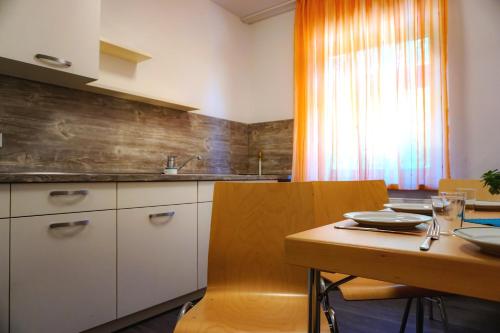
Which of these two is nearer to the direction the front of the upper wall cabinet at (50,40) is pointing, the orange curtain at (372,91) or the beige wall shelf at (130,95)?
the orange curtain

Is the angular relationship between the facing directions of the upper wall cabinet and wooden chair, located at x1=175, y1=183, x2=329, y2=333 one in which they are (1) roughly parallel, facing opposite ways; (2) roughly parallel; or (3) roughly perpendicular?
roughly perpendicular

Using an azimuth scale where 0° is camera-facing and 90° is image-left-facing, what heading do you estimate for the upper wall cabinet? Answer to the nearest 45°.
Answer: approximately 315°

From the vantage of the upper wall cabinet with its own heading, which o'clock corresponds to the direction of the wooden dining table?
The wooden dining table is roughly at 1 o'clock from the upper wall cabinet.

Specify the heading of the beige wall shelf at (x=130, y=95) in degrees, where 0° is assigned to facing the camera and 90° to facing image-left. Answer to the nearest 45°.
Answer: approximately 315°

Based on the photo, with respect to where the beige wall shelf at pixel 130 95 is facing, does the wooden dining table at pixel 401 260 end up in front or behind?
in front
